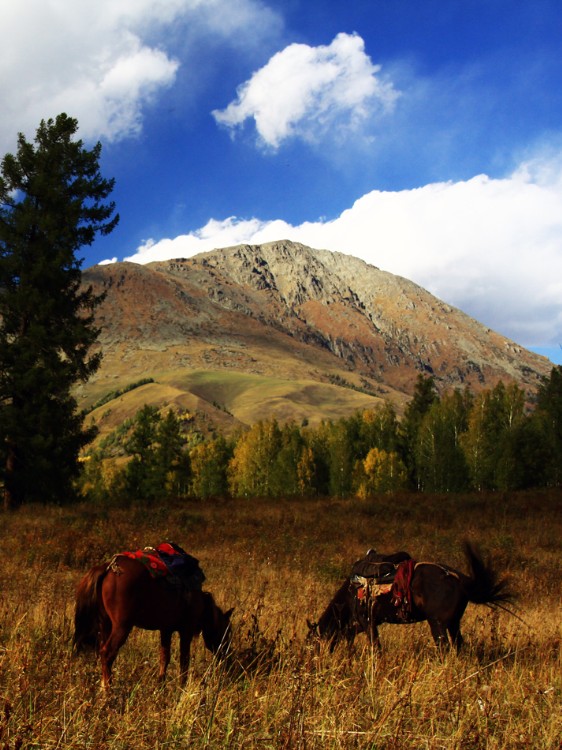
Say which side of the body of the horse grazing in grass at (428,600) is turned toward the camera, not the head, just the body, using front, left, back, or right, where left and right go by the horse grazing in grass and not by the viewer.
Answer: left

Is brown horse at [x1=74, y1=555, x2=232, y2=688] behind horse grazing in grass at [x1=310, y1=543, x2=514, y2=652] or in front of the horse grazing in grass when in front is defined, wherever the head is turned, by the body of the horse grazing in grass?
in front

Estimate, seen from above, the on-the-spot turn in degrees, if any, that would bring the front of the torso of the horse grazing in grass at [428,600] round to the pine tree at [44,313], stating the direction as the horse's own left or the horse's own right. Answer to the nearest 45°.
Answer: approximately 45° to the horse's own right
